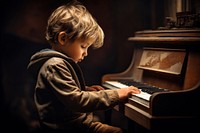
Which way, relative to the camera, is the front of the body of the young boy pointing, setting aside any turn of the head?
to the viewer's right

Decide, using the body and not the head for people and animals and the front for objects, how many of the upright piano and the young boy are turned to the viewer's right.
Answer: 1

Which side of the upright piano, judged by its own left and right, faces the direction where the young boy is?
front

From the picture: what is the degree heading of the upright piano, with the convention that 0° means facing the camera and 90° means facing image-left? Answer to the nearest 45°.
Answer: approximately 45°

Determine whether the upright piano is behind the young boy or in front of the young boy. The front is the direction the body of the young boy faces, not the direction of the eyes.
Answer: in front

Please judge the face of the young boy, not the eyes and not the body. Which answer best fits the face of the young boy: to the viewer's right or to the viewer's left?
to the viewer's right
